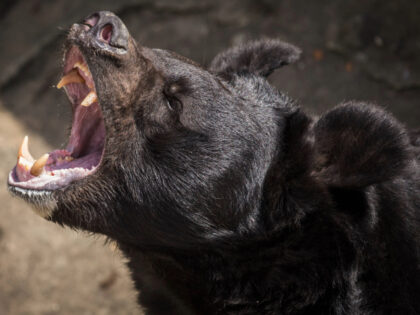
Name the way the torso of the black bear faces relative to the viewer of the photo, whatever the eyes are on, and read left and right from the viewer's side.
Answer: facing to the left of the viewer
